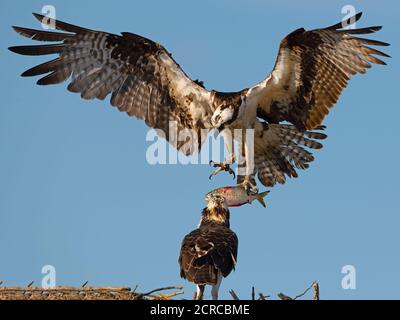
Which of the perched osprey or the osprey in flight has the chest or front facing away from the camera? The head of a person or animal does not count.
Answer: the perched osprey

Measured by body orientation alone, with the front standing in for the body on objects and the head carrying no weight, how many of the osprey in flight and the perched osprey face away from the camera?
1

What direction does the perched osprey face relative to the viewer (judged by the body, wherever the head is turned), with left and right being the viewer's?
facing away from the viewer
